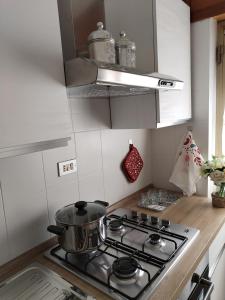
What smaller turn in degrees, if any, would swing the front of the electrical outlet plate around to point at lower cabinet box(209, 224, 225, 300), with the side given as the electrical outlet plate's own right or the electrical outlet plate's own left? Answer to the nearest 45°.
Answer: approximately 45° to the electrical outlet plate's own left

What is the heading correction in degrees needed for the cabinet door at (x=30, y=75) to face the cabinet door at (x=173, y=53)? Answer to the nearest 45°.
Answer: approximately 90° to its left

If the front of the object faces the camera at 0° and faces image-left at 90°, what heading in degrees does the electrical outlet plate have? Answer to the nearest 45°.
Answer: approximately 315°

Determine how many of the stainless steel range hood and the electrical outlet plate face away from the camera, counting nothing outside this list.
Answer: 0

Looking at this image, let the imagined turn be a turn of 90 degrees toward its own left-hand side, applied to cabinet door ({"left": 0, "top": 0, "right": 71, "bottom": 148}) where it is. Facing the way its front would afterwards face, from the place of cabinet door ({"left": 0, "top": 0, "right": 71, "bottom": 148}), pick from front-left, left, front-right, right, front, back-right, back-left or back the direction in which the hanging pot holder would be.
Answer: front

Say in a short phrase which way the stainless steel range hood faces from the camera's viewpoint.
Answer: facing the viewer and to the right of the viewer

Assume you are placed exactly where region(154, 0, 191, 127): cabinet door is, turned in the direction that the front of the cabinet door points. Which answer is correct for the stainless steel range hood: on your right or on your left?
on your right
